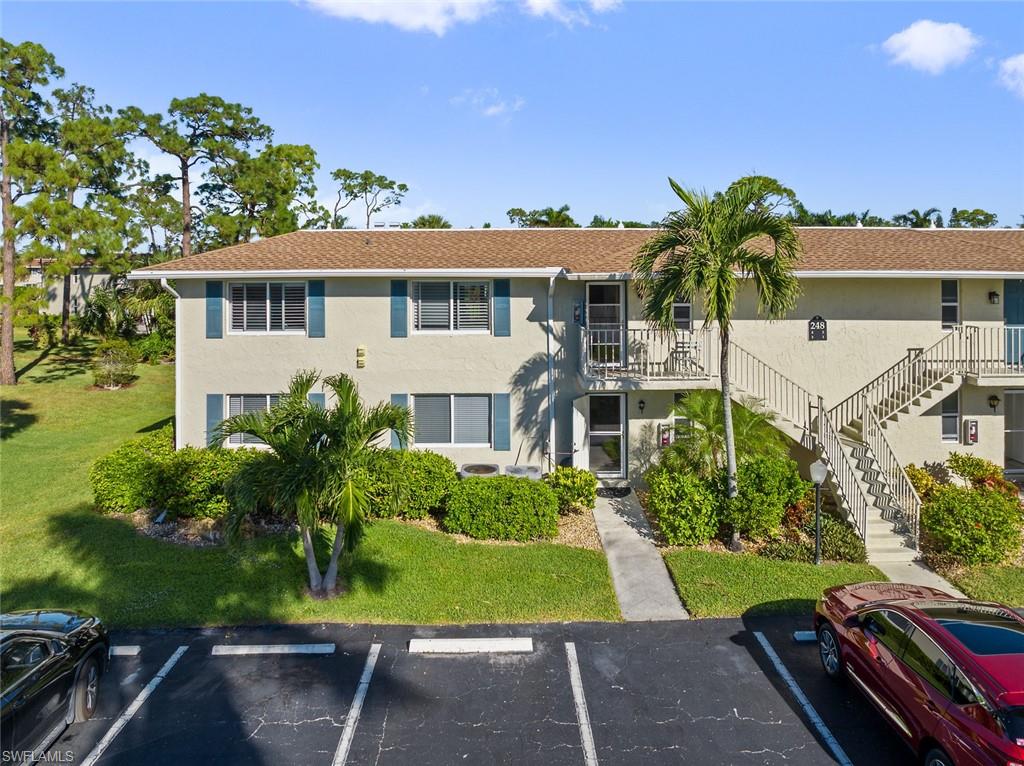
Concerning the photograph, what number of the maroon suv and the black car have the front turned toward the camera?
0

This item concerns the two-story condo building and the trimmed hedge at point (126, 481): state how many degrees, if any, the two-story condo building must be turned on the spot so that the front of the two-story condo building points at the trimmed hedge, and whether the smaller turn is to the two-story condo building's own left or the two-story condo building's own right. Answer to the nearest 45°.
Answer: approximately 90° to the two-story condo building's own right

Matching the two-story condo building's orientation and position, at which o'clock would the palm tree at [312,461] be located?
The palm tree is roughly at 1 o'clock from the two-story condo building.

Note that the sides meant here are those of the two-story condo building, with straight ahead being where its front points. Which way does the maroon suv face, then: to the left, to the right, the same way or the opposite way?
the opposite way

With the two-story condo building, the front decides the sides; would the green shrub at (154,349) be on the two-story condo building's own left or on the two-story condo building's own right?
on the two-story condo building's own right

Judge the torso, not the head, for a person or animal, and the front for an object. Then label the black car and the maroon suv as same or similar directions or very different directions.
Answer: same or similar directions

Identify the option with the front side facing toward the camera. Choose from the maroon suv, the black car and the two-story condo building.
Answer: the two-story condo building

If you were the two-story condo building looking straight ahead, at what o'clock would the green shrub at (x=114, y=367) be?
The green shrub is roughly at 4 o'clock from the two-story condo building.

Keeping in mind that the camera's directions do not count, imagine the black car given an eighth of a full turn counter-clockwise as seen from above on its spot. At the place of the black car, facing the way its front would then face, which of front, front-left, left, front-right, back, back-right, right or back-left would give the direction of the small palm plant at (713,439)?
right

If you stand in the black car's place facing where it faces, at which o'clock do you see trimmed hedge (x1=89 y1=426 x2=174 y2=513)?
The trimmed hedge is roughly at 11 o'clock from the black car.

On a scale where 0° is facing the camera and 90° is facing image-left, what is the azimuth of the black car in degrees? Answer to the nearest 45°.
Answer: approximately 225°

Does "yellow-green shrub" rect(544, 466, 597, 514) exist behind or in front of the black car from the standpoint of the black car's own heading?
in front

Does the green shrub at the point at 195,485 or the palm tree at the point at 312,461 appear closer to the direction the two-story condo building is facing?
the palm tree

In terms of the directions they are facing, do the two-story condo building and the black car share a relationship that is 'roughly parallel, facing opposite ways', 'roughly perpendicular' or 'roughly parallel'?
roughly parallel, facing opposite ways

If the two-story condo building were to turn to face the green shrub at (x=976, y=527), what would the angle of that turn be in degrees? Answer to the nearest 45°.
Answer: approximately 45° to its left

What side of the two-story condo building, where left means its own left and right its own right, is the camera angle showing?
front

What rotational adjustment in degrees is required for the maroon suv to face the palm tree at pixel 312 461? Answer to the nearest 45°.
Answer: approximately 45° to its left

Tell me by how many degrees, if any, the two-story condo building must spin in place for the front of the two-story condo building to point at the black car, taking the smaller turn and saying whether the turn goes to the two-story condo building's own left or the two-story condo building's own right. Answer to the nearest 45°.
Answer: approximately 45° to the two-story condo building's own right

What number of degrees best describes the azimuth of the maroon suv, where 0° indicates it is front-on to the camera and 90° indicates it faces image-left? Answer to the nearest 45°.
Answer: approximately 135°

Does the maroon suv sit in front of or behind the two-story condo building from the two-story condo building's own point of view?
in front

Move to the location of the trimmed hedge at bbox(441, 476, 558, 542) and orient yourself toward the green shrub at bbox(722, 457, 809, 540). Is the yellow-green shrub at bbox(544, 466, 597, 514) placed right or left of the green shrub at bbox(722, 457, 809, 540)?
left

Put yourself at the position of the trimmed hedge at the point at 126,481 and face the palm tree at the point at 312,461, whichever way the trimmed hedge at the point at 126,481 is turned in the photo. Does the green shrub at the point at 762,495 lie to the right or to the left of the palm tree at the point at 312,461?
left
